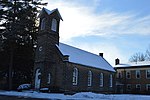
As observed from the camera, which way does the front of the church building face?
facing the viewer and to the left of the viewer
